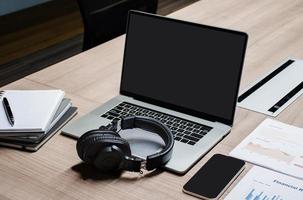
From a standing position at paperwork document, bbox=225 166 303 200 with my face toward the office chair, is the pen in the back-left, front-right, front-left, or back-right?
front-left

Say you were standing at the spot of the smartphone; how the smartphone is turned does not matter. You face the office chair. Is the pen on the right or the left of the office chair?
left

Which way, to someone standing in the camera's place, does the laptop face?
facing the viewer and to the left of the viewer

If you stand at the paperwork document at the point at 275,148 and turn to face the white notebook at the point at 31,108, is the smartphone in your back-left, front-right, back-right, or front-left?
front-left
